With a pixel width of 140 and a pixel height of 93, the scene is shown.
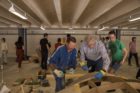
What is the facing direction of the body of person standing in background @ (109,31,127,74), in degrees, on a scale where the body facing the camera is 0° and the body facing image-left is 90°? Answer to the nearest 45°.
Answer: approximately 45°

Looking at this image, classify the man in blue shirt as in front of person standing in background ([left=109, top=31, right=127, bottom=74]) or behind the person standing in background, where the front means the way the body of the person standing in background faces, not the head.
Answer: in front

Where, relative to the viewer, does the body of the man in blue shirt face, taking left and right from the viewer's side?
facing the viewer and to the right of the viewer

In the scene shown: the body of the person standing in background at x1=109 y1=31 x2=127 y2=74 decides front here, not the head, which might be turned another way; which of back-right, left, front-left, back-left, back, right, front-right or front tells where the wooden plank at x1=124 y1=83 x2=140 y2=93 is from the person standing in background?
front-left

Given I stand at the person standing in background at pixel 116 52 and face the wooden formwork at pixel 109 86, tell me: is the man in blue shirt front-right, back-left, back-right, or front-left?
front-right

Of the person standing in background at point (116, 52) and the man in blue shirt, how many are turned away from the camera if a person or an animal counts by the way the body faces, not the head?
0

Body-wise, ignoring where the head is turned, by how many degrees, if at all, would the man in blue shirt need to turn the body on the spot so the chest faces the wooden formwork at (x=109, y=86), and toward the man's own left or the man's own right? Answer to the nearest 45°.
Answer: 0° — they already face it
